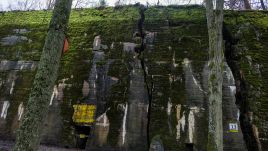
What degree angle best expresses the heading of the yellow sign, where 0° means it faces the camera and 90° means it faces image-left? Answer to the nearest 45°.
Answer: approximately 0°
